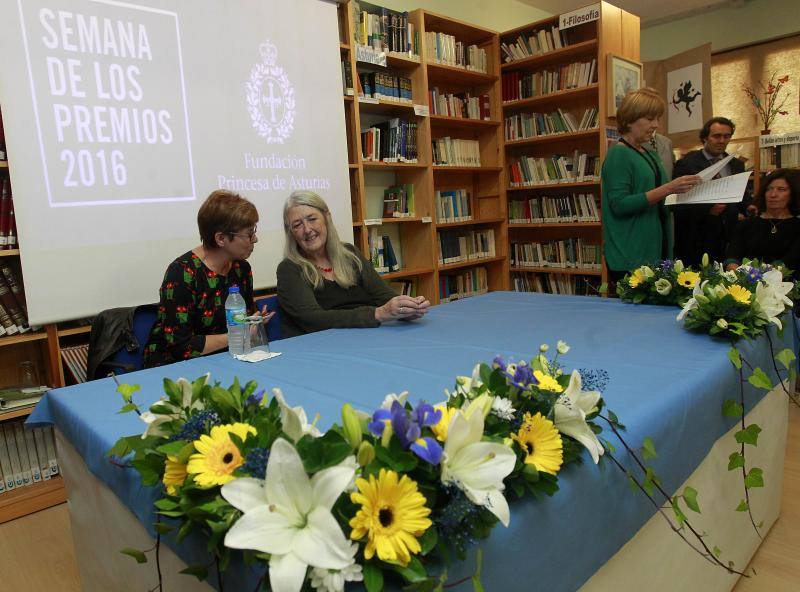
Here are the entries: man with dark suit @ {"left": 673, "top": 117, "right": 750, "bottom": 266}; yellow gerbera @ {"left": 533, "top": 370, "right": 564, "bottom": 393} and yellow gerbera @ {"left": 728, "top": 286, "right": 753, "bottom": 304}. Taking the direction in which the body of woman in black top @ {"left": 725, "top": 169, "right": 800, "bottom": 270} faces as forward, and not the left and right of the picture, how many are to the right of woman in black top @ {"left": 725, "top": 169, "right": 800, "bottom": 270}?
1

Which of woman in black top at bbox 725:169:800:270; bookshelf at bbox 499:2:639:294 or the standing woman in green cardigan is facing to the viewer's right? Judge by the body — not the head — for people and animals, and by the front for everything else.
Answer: the standing woman in green cardigan

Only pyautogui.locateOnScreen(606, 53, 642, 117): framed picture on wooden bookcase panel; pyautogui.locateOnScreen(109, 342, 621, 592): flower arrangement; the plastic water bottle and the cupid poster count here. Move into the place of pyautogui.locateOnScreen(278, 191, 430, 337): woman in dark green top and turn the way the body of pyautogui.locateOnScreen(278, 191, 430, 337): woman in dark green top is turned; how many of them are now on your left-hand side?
2

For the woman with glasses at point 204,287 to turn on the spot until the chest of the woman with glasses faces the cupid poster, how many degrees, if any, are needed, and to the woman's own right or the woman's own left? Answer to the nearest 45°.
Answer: approximately 90° to the woman's own left

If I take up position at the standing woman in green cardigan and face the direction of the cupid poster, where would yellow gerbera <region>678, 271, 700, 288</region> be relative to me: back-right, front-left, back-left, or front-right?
back-right

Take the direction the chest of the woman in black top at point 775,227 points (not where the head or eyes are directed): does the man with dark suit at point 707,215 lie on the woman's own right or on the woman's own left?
on the woman's own right

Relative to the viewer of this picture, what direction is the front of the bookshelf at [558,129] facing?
facing the viewer and to the left of the viewer

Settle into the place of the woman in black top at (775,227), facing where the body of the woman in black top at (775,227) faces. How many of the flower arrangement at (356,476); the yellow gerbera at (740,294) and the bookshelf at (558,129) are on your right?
1

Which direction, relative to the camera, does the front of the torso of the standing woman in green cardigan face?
to the viewer's right
